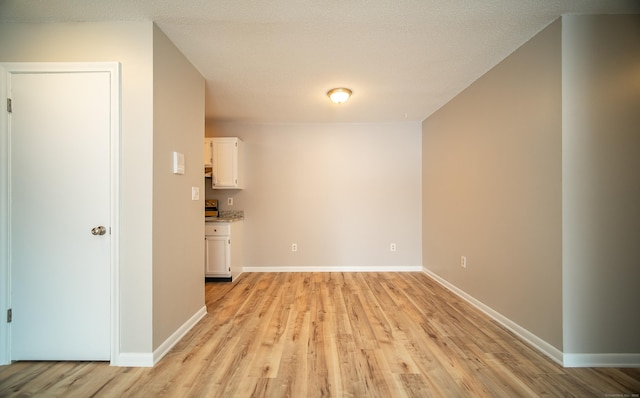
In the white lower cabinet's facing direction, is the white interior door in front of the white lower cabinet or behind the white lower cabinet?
in front

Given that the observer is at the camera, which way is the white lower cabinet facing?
facing the viewer

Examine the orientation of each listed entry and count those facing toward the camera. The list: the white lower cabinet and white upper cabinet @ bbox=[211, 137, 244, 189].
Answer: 2

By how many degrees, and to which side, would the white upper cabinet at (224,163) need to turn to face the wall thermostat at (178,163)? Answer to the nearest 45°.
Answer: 0° — it already faces it

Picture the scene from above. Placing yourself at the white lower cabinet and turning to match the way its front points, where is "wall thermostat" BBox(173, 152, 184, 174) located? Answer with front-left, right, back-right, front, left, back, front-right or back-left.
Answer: front

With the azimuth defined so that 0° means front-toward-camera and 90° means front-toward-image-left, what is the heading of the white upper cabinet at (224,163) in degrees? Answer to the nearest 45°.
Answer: approximately 0°

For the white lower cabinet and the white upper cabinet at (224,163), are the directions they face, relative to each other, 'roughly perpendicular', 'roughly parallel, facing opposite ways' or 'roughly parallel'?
roughly parallel

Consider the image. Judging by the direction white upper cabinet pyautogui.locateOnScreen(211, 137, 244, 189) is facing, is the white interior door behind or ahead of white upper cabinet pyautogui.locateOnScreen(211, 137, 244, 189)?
ahead

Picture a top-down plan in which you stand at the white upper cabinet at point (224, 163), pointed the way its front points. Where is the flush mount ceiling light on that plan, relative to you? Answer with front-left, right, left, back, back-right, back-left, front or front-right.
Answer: front-left
